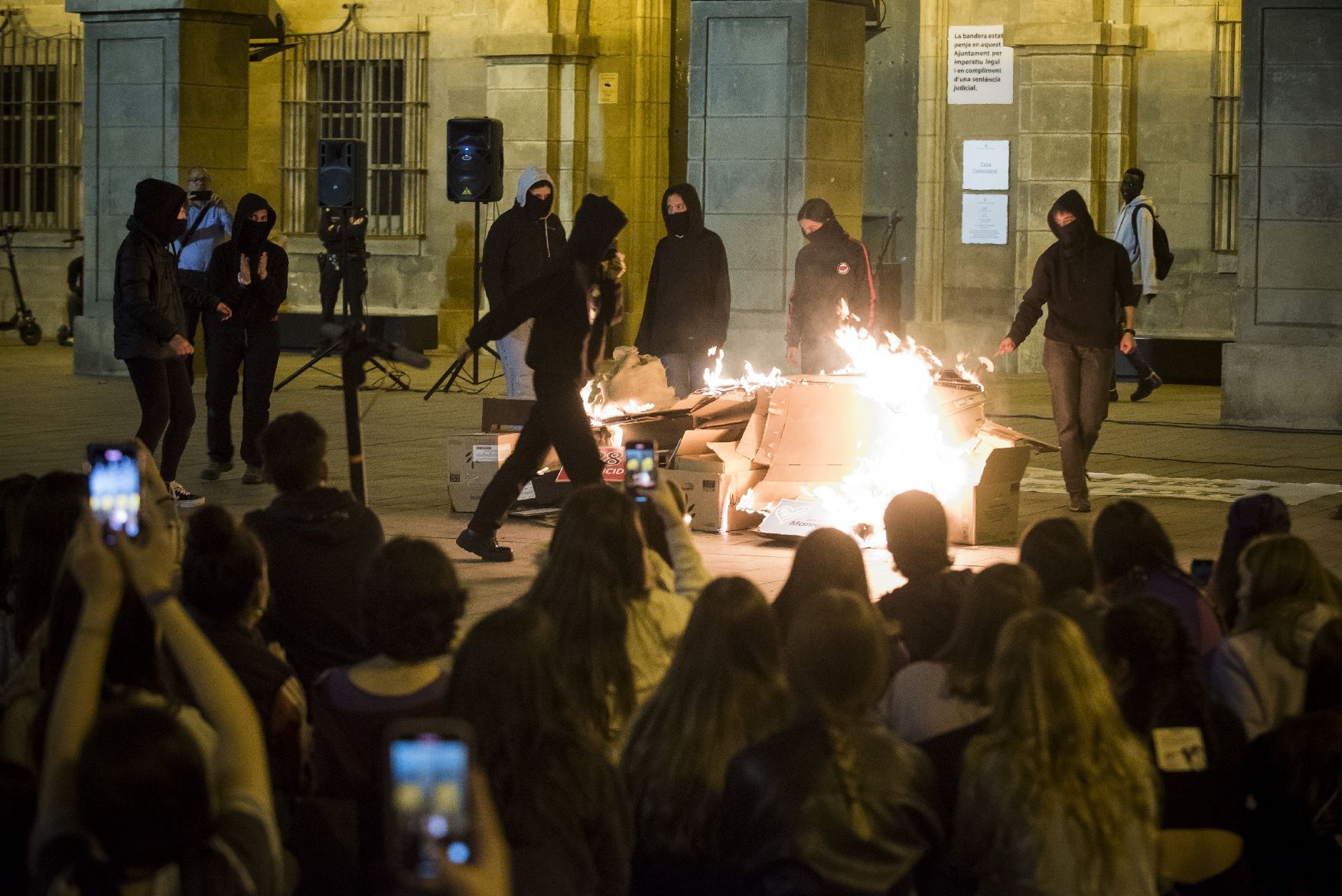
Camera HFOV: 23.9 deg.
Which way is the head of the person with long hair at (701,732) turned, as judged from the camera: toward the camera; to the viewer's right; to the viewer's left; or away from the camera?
away from the camera

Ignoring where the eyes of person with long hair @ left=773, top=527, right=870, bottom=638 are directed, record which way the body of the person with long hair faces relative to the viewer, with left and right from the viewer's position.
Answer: facing away from the viewer

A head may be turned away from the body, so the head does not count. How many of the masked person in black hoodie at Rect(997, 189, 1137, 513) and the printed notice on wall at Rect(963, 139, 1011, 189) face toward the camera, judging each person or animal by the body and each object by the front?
2

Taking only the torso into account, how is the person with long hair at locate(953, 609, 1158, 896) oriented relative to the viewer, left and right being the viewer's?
facing away from the viewer

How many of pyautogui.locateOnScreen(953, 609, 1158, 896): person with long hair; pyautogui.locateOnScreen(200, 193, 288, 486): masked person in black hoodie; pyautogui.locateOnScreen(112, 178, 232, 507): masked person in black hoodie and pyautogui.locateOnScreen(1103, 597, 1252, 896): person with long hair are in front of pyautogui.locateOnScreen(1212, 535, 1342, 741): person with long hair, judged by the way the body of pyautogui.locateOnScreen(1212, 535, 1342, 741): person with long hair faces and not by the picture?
2

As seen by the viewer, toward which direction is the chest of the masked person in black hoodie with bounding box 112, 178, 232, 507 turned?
to the viewer's right

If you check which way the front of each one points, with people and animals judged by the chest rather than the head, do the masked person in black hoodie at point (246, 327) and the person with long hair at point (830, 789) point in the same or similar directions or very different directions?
very different directions

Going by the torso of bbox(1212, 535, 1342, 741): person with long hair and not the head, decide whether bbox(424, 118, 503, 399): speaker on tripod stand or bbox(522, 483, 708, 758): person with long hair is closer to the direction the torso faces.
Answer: the speaker on tripod stand

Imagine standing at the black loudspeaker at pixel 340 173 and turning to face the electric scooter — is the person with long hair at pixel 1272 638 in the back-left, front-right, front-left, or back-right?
back-left

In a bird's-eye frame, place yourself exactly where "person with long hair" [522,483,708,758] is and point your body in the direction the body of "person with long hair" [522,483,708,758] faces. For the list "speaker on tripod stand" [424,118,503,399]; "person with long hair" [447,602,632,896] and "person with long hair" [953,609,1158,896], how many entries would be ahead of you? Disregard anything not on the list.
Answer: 1

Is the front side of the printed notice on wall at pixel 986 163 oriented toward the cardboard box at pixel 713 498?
yes

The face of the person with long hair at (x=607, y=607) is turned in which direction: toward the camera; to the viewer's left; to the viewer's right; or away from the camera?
away from the camera

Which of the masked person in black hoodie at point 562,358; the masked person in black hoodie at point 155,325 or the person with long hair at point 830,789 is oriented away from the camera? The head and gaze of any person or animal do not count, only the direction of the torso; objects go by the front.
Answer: the person with long hair

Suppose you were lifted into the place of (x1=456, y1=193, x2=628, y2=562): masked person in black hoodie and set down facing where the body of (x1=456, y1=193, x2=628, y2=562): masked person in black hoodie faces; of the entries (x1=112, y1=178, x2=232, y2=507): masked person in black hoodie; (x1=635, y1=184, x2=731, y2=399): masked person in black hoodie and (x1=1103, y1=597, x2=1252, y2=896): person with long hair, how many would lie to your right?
1

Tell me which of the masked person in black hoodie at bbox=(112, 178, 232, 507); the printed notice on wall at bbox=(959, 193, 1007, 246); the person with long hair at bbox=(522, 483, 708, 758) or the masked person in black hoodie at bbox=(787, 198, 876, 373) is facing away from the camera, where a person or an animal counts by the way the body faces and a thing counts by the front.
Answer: the person with long hair

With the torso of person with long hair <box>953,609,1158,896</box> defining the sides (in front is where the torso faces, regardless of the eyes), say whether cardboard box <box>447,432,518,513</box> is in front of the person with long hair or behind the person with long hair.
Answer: in front
